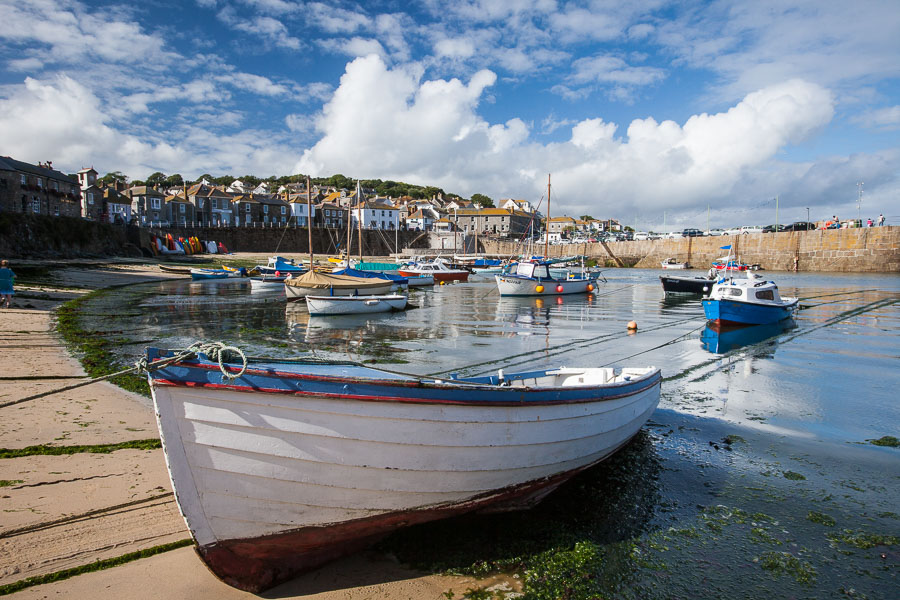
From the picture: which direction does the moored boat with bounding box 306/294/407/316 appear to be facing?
to the viewer's left

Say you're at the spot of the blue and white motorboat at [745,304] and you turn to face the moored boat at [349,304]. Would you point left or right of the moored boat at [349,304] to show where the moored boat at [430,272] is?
right

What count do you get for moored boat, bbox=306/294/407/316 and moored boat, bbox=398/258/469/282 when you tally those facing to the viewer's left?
2

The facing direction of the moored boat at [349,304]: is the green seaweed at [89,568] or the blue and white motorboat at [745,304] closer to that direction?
the green seaweed

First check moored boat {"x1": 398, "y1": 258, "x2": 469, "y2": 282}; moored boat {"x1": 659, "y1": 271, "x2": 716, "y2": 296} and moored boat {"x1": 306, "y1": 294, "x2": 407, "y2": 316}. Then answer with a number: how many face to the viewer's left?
3

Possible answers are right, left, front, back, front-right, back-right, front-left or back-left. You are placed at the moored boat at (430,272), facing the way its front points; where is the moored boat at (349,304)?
left

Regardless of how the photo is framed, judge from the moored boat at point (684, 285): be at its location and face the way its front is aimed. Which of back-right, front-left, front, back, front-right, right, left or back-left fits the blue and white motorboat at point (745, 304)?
left

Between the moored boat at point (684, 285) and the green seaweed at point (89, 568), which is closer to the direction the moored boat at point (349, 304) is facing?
the green seaweed

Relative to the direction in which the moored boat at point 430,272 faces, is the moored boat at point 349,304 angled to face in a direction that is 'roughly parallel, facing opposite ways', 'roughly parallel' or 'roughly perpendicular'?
roughly parallel

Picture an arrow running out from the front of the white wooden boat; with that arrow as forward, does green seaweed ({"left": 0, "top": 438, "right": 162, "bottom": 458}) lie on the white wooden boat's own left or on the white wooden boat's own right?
on the white wooden boat's own right

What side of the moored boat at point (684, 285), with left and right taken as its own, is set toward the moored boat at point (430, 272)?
front

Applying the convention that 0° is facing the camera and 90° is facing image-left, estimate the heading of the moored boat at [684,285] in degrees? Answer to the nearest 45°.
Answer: approximately 90°

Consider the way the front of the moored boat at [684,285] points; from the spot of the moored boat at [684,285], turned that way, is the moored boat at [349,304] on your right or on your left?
on your left

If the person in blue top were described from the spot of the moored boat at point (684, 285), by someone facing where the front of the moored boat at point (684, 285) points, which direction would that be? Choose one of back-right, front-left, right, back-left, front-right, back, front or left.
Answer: front-left
